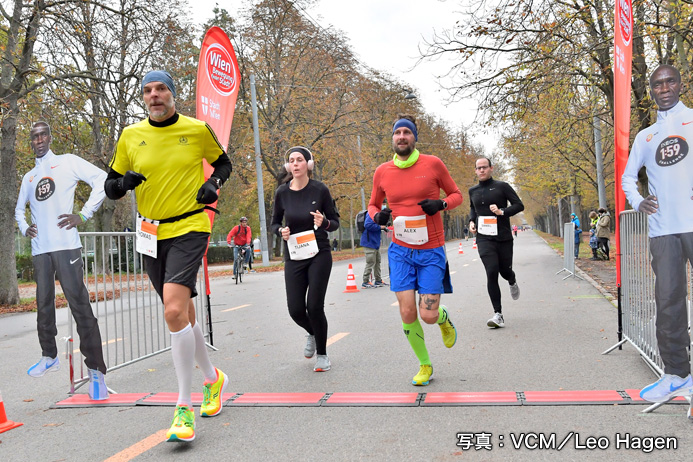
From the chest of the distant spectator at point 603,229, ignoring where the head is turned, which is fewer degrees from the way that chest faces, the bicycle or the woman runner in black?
the bicycle

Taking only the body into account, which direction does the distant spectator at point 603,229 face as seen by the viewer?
to the viewer's left

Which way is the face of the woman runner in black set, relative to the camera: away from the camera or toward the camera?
toward the camera

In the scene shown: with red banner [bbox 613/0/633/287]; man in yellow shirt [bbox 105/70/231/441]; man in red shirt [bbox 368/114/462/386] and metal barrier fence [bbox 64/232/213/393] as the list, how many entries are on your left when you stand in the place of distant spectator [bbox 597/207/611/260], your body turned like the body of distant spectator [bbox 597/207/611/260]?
4

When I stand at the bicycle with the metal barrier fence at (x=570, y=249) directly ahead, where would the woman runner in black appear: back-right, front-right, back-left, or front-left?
front-right

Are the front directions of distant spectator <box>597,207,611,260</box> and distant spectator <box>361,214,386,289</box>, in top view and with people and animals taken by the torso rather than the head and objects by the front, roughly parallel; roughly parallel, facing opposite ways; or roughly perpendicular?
roughly parallel, facing opposite ways

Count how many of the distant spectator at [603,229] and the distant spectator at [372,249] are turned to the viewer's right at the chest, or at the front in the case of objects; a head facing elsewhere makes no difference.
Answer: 1

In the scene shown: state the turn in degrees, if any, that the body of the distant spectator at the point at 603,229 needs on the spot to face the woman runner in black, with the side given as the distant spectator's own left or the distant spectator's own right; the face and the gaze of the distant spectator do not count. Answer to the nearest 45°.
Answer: approximately 90° to the distant spectator's own left

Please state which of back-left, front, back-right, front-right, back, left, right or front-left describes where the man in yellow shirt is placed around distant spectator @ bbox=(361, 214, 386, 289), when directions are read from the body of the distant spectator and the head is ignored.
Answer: right

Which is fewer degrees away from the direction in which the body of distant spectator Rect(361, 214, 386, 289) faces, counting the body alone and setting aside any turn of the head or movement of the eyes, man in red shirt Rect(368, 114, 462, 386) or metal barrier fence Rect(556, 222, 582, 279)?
the metal barrier fence

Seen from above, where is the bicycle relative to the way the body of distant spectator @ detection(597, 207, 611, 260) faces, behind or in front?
in front

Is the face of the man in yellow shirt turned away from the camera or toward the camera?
toward the camera
